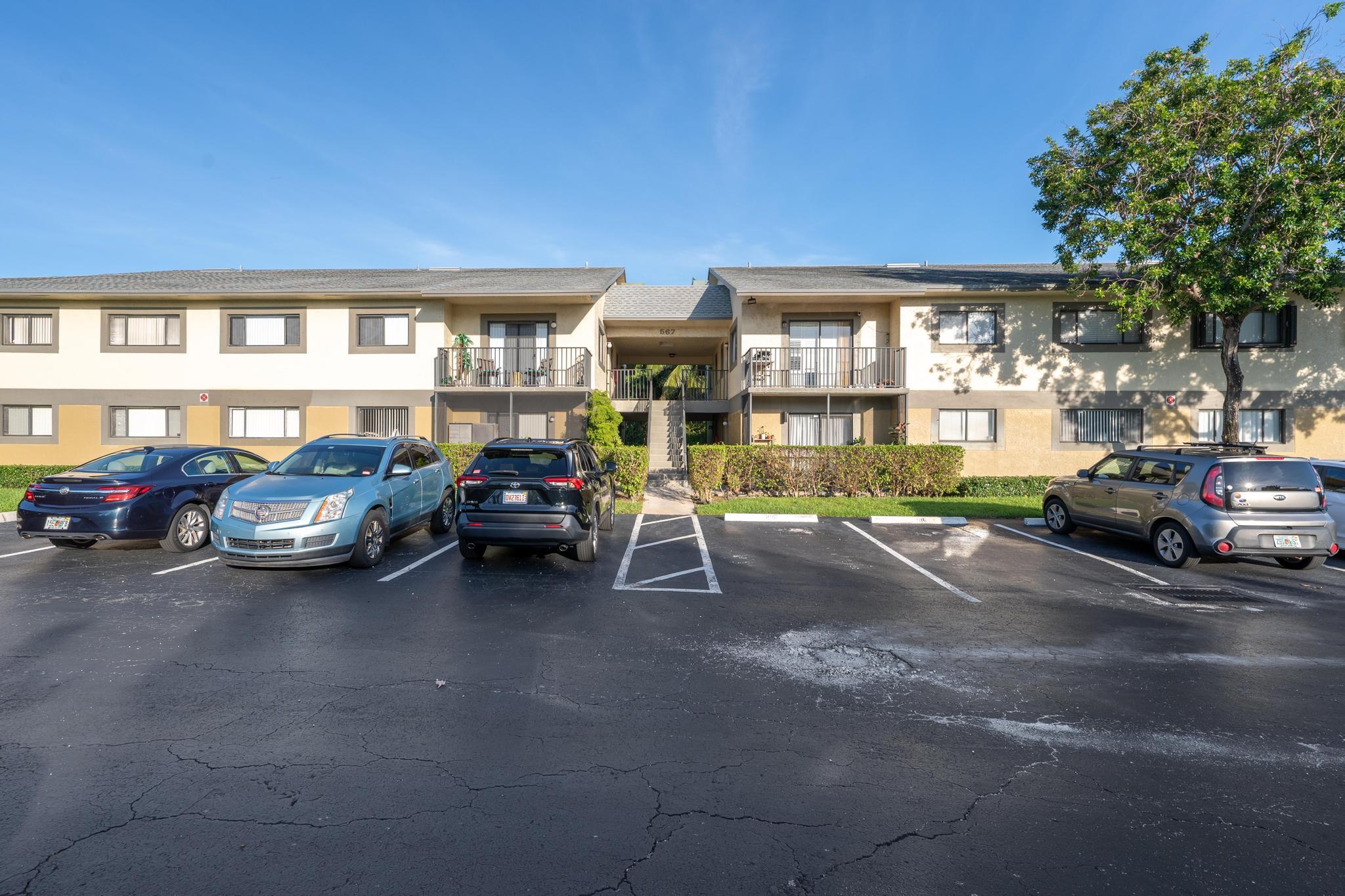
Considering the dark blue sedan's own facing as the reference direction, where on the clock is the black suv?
The black suv is roughly at 3 o'clock from the dark blue sedan.

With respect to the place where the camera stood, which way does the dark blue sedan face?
facing away from the viewer and to the right of the viewer

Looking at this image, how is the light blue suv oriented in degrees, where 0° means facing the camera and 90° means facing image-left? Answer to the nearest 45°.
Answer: approximately 45°

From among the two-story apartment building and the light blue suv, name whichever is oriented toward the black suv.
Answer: the two-story apartment building

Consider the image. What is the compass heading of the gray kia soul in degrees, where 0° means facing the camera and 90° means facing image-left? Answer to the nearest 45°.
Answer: approximately 135°

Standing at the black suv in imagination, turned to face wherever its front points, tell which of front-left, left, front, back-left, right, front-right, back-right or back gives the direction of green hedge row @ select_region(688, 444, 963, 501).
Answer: front-right

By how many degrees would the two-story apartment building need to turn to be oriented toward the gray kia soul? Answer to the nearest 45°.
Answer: approximately 45° to its left

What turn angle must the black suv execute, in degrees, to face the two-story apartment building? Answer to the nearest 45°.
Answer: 0° — it already faces it

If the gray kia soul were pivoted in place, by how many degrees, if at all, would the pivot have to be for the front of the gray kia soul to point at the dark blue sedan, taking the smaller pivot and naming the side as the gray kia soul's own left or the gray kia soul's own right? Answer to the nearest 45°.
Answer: approximately 90° to the gray kia soul's own left

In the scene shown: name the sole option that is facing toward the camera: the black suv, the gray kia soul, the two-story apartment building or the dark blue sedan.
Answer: the two-story apartment building

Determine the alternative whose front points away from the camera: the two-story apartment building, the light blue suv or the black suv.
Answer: the black suv

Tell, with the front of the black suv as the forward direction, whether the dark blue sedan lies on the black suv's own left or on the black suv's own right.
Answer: on the black suv's own left

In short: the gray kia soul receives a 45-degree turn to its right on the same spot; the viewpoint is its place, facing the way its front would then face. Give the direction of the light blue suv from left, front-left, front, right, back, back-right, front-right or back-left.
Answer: back-left

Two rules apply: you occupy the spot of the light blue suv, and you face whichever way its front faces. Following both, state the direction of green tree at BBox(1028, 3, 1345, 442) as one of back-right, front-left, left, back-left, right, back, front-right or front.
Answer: back-left

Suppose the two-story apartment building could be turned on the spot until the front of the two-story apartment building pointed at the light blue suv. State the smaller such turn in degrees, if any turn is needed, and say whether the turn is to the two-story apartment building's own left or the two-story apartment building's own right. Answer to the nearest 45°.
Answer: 0° — it already faces it

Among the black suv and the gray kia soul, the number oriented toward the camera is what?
0

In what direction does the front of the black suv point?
away from the camera
